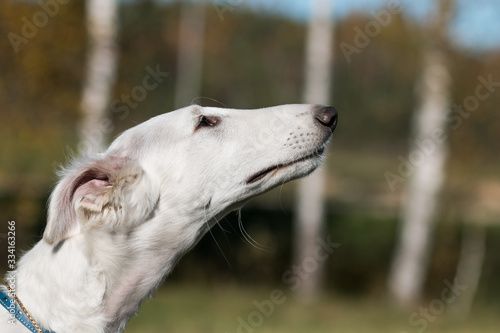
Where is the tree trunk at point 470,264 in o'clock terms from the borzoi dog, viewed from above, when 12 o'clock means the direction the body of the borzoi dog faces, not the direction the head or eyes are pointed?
The tree trunk is roughly at 10 o'clock from the borzoi dog.

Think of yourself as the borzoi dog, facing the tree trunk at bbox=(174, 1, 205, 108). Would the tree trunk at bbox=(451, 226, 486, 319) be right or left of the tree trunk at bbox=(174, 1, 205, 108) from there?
right

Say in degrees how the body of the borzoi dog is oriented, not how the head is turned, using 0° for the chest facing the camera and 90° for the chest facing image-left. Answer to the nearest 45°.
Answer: approximately 270°

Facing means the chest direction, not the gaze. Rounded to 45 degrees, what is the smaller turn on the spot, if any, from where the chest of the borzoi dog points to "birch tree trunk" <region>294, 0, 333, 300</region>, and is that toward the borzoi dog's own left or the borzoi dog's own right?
approximately 90° to the borzoi dog's own left

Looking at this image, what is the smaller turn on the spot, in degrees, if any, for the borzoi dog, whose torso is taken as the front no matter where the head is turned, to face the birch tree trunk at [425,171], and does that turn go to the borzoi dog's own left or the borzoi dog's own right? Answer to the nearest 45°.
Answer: approximately 45° to the borzoi dog's own left

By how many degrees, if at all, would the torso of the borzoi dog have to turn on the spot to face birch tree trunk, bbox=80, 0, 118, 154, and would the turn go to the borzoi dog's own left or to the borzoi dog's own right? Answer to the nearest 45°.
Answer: approximately 90° to the borzoi dog's own left

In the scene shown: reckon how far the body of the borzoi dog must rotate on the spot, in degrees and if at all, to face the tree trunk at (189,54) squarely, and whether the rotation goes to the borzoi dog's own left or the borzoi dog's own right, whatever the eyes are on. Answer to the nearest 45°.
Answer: approximately 90° to the borzoi dog's own left
